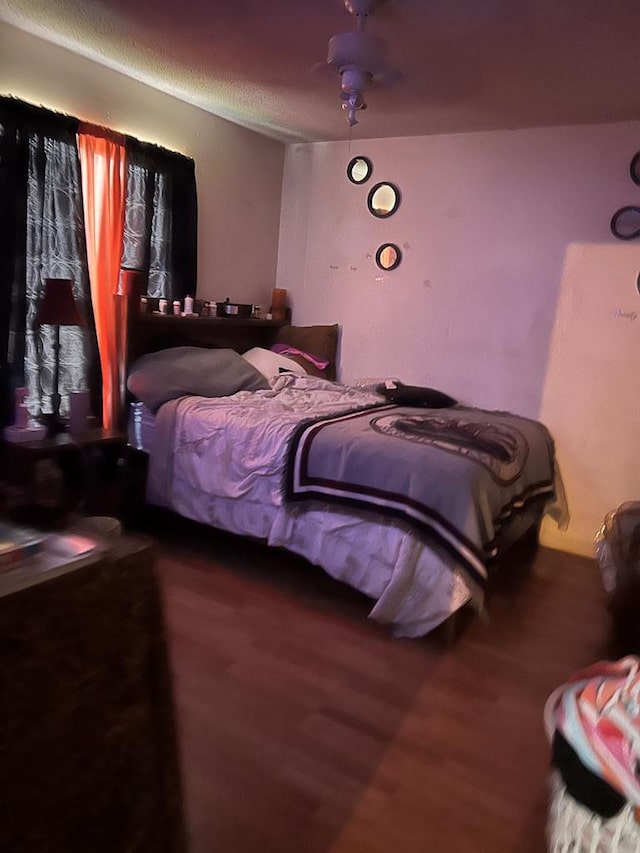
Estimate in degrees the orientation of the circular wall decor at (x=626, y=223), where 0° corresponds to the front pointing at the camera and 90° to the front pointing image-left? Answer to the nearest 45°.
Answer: approximately 0°

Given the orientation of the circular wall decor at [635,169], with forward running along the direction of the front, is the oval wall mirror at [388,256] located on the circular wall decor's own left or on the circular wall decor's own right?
on the circular wall decor's own right

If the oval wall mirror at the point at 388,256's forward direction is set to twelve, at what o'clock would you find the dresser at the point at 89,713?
The dresser is roughly at 12 o'clock from the oval wall mirror.

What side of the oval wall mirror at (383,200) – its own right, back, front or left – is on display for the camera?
front

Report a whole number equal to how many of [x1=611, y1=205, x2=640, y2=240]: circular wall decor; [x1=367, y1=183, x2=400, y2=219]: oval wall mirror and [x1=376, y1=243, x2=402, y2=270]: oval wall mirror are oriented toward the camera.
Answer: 3

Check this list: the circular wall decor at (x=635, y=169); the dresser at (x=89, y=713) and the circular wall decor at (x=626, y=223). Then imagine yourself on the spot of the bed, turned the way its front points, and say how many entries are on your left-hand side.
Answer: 2

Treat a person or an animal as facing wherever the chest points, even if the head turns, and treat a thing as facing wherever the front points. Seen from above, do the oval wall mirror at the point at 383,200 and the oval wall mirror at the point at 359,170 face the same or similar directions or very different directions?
same or similar directions

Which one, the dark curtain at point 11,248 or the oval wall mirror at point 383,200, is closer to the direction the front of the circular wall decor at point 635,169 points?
the dark curtain

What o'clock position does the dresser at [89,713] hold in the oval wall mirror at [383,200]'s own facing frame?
The dresser is roughly at 12 o'clock from the oval wall mirror.

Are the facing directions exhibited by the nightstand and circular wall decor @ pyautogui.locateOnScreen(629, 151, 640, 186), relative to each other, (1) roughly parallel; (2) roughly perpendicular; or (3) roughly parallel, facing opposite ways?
roughly perpendicular

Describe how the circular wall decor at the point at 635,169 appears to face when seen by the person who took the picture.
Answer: facing the viewer

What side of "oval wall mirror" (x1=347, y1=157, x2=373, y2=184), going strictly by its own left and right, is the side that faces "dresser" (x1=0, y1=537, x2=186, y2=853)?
front

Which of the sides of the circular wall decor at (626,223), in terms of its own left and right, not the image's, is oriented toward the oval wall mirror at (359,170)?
right

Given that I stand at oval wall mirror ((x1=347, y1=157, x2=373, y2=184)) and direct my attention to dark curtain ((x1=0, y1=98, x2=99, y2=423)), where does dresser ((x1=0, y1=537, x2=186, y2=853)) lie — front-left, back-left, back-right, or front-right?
front-left

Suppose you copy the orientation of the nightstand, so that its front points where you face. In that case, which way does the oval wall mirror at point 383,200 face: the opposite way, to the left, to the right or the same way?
to the right

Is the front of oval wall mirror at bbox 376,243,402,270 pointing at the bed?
yes

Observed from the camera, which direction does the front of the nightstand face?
facing the viewer and to the right of the viewer

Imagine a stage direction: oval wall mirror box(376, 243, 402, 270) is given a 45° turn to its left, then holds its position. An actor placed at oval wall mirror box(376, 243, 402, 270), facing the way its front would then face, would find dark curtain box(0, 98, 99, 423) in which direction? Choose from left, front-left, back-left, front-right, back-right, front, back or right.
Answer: right

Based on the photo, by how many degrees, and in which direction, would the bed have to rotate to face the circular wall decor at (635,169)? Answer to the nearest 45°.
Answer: approximately 90° to its left
